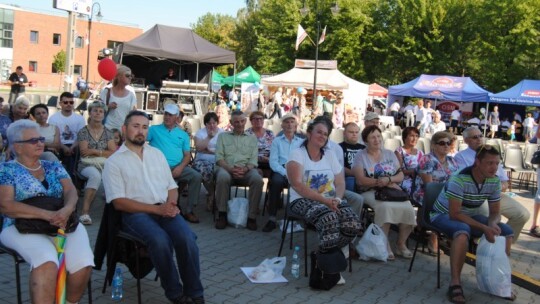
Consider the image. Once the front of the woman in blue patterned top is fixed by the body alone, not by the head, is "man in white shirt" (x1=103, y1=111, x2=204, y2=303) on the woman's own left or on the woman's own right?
on the woman's own left

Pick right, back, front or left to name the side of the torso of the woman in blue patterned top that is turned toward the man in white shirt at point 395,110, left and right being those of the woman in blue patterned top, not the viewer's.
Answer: left

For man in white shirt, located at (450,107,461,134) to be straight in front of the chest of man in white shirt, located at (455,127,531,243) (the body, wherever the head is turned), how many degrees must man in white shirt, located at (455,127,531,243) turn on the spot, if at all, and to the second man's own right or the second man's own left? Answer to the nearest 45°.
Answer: approximately 135° to the second man's own left

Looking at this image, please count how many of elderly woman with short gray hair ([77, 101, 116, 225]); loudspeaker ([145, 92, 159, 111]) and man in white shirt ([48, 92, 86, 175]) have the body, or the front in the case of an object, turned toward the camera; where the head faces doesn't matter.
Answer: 3

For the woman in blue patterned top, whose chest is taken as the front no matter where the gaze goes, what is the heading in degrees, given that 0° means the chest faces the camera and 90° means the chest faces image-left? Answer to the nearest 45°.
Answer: approximately 315°

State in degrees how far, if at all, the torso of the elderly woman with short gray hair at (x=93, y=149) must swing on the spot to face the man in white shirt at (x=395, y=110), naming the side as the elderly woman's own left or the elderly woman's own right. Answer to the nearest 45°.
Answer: approximately 135° to the elderly woman's own left

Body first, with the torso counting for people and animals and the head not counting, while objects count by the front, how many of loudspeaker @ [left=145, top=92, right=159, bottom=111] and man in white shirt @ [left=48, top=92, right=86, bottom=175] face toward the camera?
2

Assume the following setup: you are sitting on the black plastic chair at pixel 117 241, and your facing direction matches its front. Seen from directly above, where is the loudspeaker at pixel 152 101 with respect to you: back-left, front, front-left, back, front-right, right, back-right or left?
back-left

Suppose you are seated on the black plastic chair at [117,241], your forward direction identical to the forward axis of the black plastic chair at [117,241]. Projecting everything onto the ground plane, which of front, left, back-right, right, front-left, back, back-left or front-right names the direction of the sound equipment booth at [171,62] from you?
back-left

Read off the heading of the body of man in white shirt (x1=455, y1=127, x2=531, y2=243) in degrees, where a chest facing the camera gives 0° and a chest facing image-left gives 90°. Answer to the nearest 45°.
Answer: approximately 315°

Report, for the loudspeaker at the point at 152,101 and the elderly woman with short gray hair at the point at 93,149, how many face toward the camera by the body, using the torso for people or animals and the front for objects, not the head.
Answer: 2

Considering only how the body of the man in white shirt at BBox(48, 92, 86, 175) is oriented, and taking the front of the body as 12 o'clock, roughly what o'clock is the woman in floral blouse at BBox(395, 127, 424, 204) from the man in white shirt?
The woman in floral blouse is roughly at 10 o'clock from the man in white shirt.

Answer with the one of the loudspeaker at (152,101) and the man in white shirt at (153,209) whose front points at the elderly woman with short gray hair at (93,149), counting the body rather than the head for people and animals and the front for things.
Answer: the loudspeaker

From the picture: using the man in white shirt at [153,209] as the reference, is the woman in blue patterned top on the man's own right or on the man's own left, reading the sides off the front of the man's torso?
on the man's own right

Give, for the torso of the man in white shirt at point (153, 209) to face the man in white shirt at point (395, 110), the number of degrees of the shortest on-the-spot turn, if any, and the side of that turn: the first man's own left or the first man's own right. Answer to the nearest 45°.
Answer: approximately 90° to the first man's own left

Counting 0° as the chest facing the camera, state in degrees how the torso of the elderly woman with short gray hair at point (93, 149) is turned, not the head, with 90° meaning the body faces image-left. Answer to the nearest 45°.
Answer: approximately 0°

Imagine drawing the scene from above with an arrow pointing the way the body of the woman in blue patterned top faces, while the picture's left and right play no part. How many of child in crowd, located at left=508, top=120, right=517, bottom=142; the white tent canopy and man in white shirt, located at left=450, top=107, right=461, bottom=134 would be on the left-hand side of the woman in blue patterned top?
3

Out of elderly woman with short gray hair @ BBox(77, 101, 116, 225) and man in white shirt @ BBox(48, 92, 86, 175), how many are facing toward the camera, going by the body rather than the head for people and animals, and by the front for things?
2

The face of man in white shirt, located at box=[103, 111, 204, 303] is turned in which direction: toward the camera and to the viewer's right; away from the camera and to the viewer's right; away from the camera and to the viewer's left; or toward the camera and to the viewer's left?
toward the camera and to the viewer's right
